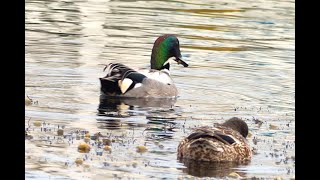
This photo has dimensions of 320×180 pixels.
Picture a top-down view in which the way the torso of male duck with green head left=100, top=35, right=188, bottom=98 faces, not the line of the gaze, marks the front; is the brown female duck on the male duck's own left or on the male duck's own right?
on the male duck's own right

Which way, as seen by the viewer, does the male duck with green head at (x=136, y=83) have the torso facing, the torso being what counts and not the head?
to the viewer's right

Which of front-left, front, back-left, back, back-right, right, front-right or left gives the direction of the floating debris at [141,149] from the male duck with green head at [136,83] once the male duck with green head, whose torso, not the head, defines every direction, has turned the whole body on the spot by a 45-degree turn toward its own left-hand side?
back-right

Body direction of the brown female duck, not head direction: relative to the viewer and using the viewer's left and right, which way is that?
facing away from the viewer and to the right of the viewer

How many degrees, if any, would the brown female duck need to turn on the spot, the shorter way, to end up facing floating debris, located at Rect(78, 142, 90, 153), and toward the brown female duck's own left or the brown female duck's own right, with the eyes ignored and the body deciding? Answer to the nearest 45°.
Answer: approximately 135° to the brown female duck's own left

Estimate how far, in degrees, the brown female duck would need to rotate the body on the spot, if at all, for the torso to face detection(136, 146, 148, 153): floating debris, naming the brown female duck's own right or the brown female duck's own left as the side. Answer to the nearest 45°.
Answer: approximately 135° to the brown female duck's own left

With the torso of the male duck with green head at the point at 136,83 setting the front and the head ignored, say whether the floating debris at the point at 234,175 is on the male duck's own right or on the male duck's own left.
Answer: on the male duck's own right

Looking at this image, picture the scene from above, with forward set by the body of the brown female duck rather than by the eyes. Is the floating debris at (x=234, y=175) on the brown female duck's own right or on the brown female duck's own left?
on the brown female duck's own right
